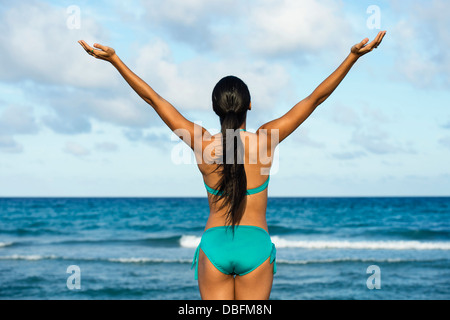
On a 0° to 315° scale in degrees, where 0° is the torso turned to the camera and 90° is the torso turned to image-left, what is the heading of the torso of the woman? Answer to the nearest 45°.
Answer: approximately 180°

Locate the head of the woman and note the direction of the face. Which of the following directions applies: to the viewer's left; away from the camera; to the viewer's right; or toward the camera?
away from the camera
